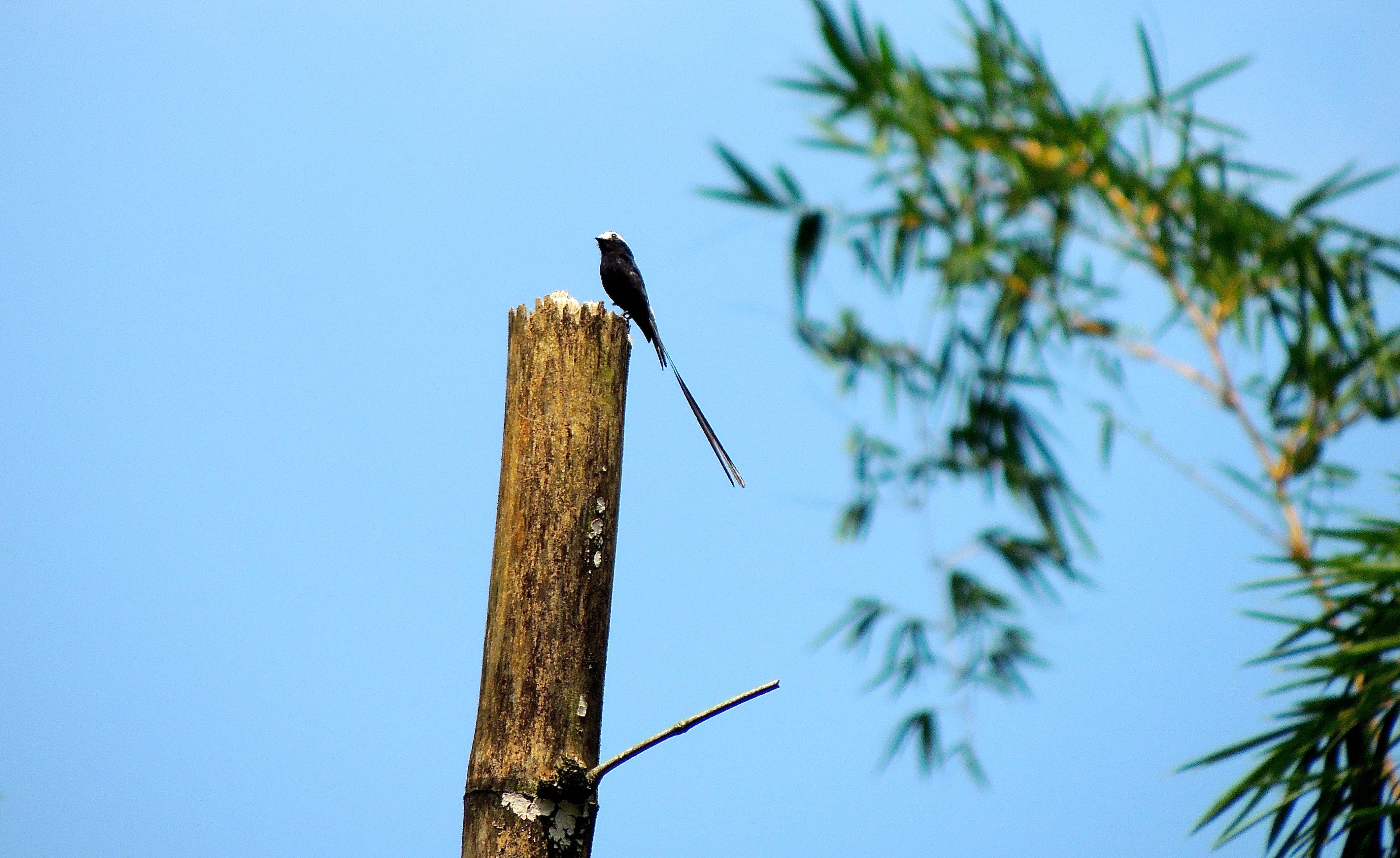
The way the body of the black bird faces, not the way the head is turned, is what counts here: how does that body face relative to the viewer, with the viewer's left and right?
facing to the left of the viewer
